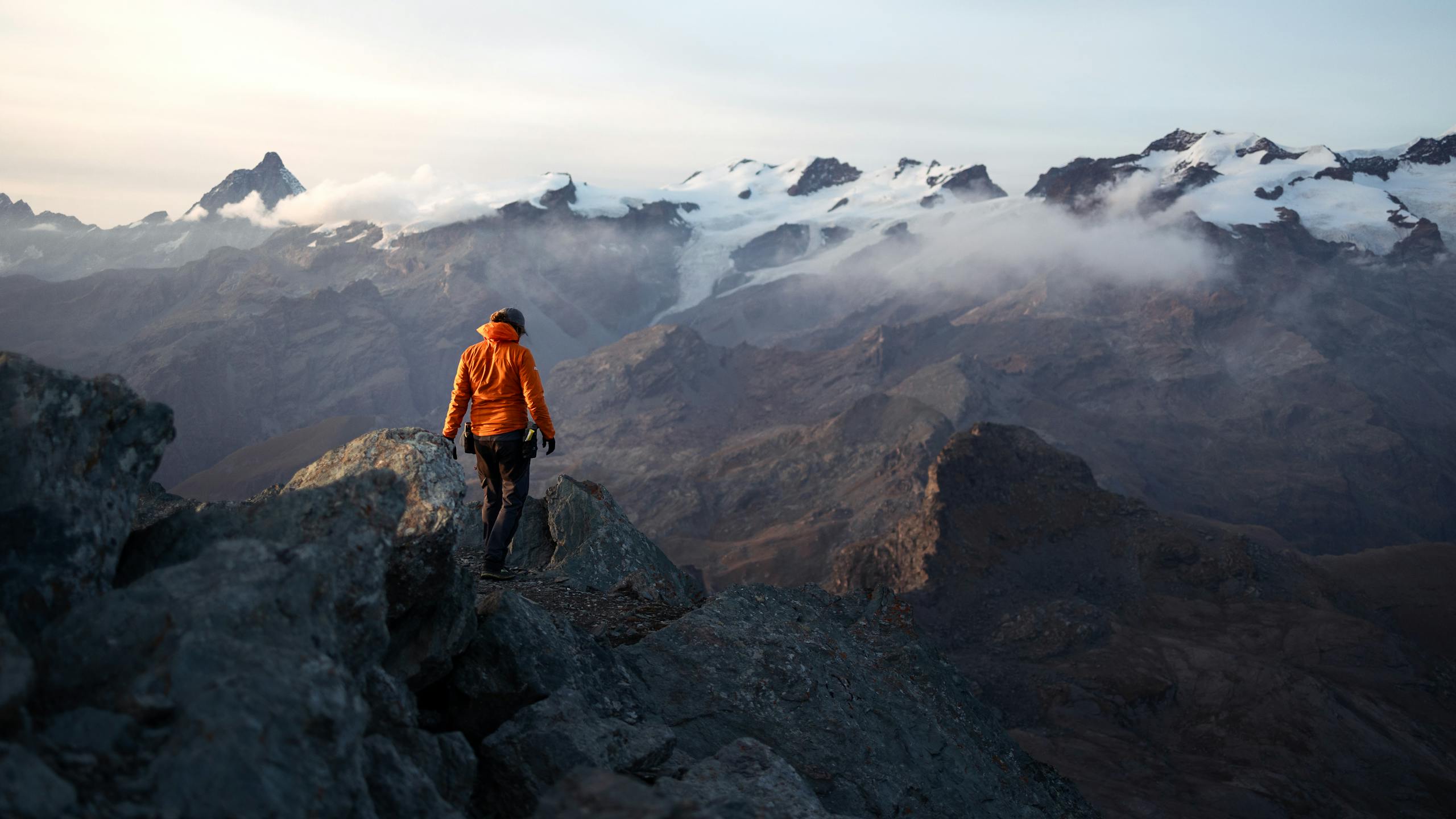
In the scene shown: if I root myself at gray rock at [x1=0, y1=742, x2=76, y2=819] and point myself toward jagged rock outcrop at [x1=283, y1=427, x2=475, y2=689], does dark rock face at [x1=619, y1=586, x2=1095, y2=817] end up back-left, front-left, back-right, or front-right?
front-right

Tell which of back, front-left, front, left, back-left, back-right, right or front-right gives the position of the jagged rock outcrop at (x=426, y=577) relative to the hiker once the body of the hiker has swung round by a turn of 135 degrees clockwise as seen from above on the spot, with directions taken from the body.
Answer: front-right

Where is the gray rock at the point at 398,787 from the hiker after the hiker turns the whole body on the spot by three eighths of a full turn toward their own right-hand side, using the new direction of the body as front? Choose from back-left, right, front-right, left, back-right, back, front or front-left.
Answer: front-right

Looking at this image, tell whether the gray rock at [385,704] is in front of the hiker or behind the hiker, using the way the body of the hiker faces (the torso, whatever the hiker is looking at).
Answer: behind

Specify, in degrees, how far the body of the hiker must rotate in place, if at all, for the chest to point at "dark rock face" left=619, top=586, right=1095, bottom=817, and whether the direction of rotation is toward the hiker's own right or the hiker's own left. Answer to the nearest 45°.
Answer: approximately 135° to the hiker's own right

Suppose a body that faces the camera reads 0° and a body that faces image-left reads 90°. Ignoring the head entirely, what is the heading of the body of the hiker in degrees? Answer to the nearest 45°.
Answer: approximately 180°

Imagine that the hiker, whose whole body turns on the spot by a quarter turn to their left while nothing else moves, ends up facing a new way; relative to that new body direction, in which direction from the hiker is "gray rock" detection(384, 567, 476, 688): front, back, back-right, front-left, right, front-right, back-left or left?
left

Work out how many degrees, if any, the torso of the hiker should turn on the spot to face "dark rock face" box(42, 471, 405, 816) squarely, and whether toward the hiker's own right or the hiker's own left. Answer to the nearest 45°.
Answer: approximately 180°

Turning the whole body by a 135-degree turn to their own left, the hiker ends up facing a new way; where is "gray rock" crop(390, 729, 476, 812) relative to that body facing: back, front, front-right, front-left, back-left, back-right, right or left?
front-left

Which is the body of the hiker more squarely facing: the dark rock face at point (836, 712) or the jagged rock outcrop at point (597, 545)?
the jagged rock outcrop

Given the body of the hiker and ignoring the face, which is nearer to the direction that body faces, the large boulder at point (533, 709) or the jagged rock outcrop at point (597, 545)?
the jagged rock outcrop

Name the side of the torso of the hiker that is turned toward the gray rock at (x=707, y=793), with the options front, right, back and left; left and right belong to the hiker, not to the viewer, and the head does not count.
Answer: back
